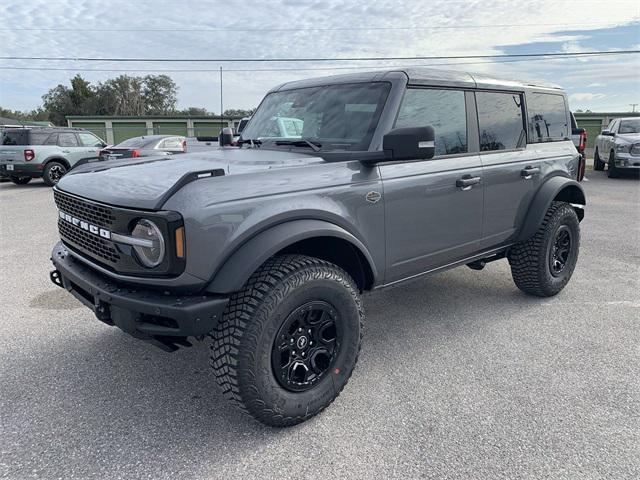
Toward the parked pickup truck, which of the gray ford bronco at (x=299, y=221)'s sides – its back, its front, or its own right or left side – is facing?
back

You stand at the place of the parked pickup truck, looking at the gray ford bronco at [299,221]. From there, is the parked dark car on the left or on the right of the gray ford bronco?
right

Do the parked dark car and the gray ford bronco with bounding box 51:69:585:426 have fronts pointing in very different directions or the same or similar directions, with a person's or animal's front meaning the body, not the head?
very different directions

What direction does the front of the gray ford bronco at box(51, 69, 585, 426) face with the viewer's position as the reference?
facing the viewer and to the left of the viewer

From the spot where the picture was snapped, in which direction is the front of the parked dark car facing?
facing away from the viewer and to the right of the viewer

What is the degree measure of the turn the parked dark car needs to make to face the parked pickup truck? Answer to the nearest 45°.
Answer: approximately 45° to its right

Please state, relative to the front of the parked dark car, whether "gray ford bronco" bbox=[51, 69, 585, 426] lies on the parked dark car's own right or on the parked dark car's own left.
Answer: on the parked dark car's own right

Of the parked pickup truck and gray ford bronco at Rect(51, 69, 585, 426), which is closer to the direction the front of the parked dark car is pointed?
the parked pickup truck
